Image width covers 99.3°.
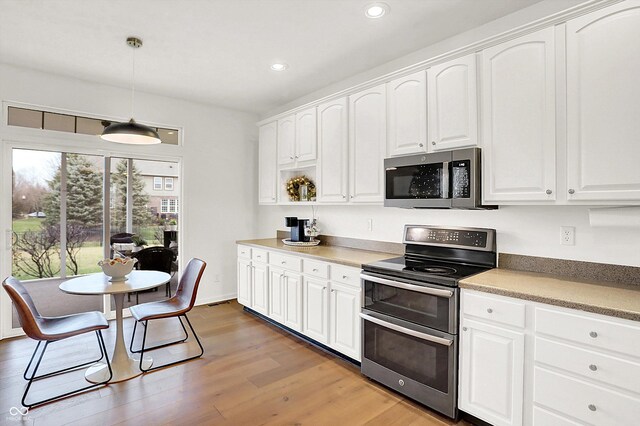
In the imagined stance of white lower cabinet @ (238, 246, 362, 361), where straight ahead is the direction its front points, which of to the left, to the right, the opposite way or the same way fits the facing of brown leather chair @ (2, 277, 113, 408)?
the opposite way

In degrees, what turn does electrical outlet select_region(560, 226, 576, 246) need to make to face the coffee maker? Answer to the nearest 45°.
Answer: approximately 90° to its right

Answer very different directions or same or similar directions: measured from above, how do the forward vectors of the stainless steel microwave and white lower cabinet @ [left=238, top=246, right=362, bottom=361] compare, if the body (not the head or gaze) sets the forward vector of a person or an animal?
same or similar directions

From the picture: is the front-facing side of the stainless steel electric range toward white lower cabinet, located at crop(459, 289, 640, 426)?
no

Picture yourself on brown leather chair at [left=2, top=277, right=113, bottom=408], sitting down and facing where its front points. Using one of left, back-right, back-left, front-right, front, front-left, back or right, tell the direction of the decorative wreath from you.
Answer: front

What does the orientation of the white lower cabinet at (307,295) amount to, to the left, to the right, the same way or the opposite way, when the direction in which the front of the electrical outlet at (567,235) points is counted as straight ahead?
the same way

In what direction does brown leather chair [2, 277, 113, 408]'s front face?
to the viewer's right

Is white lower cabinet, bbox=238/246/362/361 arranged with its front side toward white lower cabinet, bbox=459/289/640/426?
no

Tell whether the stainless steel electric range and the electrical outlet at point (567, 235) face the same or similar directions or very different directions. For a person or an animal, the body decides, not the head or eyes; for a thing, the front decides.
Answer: same or similar directions

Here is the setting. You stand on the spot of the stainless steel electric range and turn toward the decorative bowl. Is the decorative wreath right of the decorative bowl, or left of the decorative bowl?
right

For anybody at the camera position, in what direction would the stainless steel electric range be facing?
facing the viewer and to the left of the viewer

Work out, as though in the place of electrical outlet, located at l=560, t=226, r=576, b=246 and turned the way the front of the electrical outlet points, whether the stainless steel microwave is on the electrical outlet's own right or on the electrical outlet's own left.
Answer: on the electrical outlet's own right

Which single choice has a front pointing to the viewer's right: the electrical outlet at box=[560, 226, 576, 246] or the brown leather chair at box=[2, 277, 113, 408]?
the brown leather chair

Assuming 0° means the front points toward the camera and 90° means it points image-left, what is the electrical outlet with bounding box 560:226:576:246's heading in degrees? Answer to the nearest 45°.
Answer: approximately 0°

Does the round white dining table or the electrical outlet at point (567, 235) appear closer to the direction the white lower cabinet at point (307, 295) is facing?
the round white dining table

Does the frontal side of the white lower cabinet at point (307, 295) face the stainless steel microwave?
no
